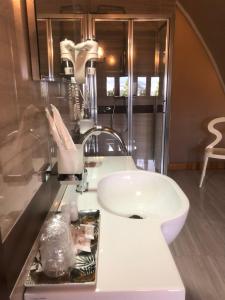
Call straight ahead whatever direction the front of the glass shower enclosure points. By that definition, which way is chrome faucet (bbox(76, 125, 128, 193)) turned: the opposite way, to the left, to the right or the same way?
to the left

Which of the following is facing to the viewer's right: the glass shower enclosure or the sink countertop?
the sink countertop

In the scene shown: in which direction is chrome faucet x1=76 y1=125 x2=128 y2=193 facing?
to the viewer's right

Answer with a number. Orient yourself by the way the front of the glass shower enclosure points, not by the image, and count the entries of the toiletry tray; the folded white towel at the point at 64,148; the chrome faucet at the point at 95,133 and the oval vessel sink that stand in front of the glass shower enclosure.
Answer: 4

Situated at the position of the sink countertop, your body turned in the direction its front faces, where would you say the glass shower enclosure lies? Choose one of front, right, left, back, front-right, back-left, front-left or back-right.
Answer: left

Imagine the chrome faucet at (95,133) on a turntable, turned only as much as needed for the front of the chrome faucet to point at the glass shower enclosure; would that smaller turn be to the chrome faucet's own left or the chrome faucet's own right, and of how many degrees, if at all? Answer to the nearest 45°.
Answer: approximately 90° to the chrome faucet's own left

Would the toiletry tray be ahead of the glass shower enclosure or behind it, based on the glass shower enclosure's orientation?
ahead

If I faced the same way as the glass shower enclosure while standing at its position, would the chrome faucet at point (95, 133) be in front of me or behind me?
in front

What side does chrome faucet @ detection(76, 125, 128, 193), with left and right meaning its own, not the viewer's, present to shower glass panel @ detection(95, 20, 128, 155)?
left

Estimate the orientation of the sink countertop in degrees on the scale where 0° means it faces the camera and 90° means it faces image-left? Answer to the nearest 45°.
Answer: approximately 270°

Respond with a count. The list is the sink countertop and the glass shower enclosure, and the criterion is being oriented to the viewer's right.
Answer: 1

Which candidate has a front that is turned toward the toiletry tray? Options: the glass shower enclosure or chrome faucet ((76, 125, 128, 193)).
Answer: the glass shower enclosure

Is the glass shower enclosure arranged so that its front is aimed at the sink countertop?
yes

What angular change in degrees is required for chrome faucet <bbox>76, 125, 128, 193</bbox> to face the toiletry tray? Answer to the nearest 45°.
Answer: approximately 90° to its right
